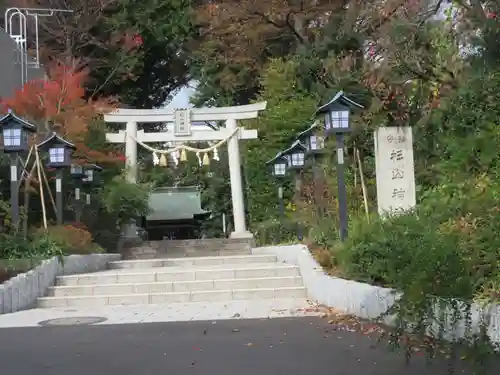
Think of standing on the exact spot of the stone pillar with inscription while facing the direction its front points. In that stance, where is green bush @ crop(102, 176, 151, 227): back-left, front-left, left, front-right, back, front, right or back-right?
back-right

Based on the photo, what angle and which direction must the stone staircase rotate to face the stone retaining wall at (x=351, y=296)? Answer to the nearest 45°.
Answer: approximately 45° to its left

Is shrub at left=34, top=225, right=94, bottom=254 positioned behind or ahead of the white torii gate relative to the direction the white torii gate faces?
ahead

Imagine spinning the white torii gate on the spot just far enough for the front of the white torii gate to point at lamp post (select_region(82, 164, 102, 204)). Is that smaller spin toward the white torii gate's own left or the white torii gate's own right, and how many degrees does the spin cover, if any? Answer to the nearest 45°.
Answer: approximately 45° to the white torii gate's own right

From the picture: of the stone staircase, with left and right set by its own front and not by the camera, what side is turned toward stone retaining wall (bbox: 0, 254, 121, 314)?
right

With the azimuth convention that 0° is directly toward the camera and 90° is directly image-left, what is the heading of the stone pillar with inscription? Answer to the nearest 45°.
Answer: approximately 0°

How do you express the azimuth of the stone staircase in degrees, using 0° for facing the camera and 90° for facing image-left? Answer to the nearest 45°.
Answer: approximately 0°

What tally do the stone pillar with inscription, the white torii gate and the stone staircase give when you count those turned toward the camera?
3
